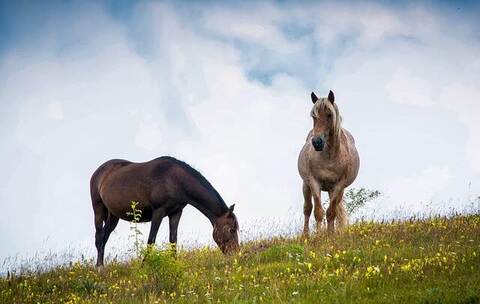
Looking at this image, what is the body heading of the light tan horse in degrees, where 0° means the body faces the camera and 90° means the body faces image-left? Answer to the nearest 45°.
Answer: approximately 0°

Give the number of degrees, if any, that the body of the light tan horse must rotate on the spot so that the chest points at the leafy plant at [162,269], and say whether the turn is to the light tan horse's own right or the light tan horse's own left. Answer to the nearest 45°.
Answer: approximately 45° to the light tan horse's own right

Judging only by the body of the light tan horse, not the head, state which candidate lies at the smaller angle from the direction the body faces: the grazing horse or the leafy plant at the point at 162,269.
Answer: the leafy plant

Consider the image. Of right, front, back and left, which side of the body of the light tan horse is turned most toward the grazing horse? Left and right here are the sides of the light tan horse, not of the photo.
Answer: right
